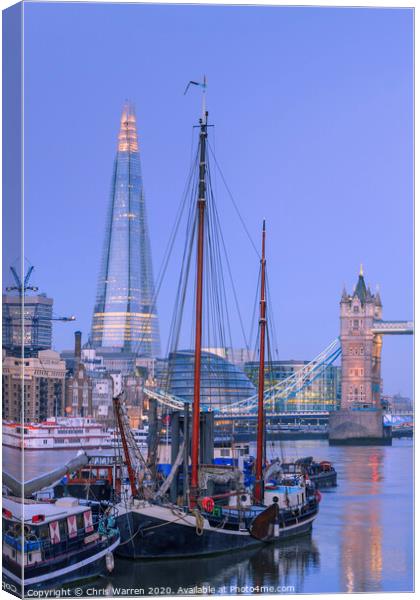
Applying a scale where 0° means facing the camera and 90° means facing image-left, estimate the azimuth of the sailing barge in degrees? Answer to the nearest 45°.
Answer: approximately 45°

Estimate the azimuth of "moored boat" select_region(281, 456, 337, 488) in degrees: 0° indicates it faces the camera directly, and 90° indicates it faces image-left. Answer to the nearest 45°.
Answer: approximately 315°

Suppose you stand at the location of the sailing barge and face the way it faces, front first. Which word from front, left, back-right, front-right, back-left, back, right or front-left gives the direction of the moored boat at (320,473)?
back-right
